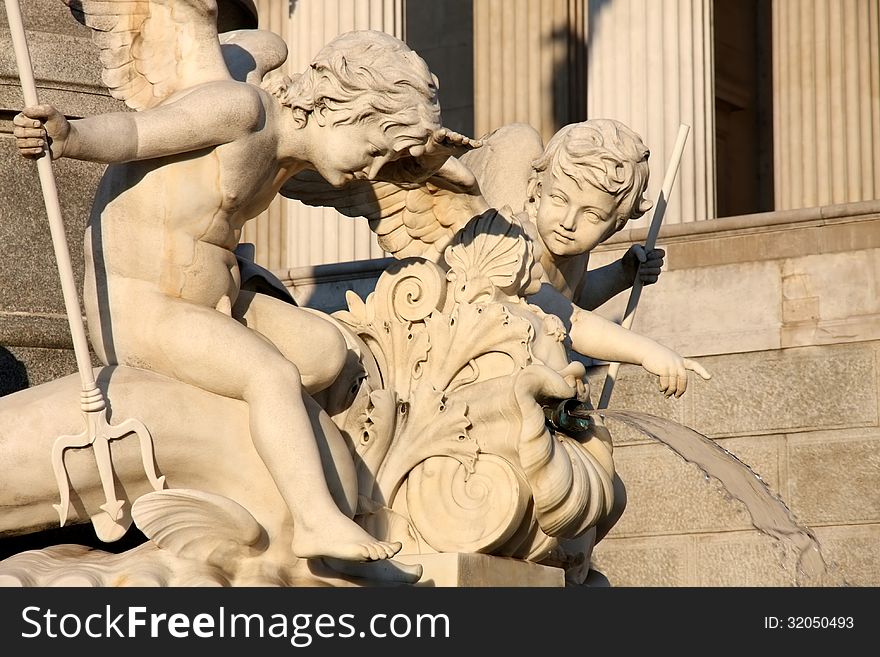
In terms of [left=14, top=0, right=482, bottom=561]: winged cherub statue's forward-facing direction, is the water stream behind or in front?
in front

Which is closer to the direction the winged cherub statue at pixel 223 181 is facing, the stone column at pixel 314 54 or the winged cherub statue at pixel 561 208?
the winged cherub statue

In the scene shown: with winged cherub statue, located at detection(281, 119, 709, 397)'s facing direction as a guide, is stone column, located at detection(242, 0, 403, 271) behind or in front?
behind

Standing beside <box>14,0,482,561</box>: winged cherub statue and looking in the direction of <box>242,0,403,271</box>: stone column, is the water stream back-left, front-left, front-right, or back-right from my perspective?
front-right

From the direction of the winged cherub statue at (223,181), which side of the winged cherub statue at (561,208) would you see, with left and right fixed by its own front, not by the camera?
right

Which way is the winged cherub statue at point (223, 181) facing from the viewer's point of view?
to the viewer's right

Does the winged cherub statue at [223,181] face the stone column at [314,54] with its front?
no

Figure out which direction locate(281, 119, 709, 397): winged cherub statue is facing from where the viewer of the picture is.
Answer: facing the viewer and to the right of the viewer

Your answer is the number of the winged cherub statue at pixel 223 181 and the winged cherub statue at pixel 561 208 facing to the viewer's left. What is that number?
0
